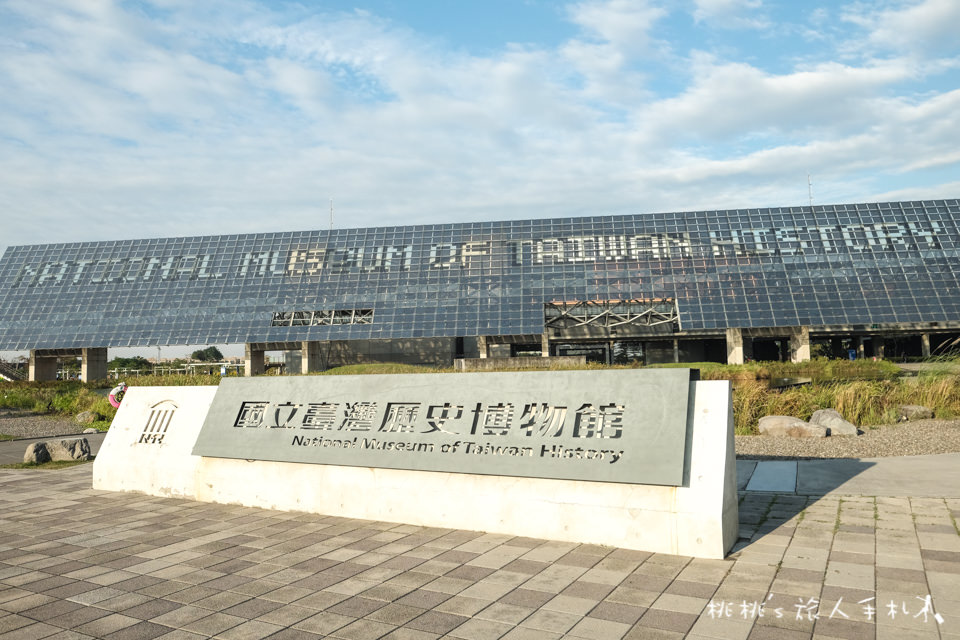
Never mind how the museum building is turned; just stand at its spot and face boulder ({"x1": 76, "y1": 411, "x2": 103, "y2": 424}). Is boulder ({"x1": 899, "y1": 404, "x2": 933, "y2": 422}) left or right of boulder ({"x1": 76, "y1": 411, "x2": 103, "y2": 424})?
left

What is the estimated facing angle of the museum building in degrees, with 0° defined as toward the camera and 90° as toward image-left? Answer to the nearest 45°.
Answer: approximately 0°

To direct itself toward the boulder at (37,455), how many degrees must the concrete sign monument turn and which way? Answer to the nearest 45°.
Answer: approximately 90° to its right

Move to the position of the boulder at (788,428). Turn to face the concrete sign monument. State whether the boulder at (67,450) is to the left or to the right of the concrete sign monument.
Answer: right

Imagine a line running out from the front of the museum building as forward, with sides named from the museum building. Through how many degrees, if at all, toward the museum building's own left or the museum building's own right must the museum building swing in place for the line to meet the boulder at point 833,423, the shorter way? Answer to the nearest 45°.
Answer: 0° — it already faces it

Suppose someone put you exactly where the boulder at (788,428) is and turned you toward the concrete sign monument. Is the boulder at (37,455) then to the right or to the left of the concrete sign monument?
right

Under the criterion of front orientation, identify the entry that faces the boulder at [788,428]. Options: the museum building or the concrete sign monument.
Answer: the museum building

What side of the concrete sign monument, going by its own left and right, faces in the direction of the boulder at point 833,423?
back

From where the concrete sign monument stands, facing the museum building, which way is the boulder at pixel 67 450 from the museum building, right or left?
left

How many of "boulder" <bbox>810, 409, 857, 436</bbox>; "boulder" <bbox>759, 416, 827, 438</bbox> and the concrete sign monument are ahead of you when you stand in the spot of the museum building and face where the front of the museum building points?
3
